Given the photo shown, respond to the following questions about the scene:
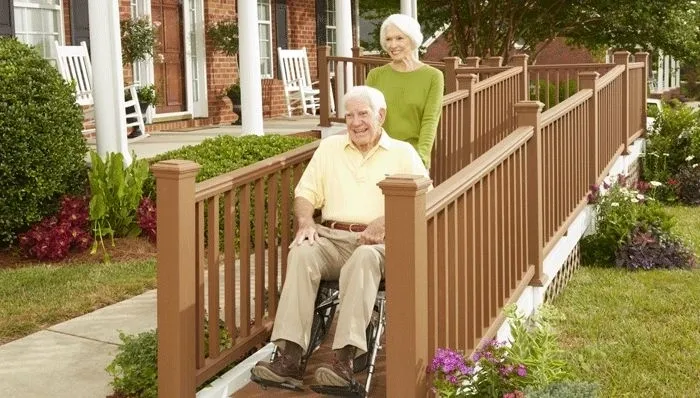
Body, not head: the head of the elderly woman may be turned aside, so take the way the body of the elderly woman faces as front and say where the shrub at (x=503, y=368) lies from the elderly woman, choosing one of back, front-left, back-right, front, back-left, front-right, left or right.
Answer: front-left

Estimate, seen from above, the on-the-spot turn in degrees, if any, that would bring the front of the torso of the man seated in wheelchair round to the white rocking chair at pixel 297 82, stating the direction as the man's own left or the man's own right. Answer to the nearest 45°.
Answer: approximately 135° to the man's own right

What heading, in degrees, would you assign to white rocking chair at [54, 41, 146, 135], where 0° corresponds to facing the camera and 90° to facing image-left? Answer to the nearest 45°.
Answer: approximately 315°

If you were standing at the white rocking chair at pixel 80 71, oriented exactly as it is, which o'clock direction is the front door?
The front door is roughly at 8 o'clock from the white rocking chair.

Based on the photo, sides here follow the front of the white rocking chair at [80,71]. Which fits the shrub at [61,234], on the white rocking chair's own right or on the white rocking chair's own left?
on the white rocking chair's own right

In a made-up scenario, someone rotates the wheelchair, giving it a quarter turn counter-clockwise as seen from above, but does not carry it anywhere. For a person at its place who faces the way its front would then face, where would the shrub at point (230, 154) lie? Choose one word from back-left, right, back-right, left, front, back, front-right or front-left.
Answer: back-left

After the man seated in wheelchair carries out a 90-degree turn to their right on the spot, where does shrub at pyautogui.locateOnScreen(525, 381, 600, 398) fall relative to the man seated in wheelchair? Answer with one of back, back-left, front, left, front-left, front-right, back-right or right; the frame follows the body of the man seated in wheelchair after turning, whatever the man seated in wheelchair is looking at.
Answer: back

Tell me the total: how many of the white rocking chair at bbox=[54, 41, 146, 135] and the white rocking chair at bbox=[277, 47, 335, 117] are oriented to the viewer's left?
0

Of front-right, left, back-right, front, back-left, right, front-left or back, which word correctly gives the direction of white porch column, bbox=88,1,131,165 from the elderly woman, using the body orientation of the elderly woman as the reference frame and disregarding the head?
right

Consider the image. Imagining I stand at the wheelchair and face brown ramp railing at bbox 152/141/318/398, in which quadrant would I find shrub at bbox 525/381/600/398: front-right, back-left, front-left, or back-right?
back-left

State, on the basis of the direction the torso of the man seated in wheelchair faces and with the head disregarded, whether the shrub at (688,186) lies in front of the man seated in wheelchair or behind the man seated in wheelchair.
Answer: behind

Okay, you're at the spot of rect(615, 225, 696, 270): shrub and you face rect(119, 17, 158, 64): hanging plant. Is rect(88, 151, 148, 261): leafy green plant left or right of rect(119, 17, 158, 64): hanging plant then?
left
